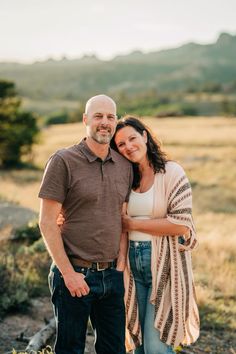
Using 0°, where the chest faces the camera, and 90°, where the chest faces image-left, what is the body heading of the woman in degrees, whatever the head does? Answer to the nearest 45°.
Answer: approximately 45°

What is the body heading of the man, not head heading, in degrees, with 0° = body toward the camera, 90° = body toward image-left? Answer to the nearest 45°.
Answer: approximately 315°

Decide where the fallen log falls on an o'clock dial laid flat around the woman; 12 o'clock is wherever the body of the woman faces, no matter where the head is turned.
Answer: The fallen log is roughly at 3 o'clock from the woman.

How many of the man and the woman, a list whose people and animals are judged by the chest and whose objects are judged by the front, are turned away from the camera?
0

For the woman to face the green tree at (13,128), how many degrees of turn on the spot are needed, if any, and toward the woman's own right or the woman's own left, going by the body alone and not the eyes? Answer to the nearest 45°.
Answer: approximately 135° to the woman's own right

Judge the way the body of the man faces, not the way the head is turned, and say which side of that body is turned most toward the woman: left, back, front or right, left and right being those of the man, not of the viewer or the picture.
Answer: left
